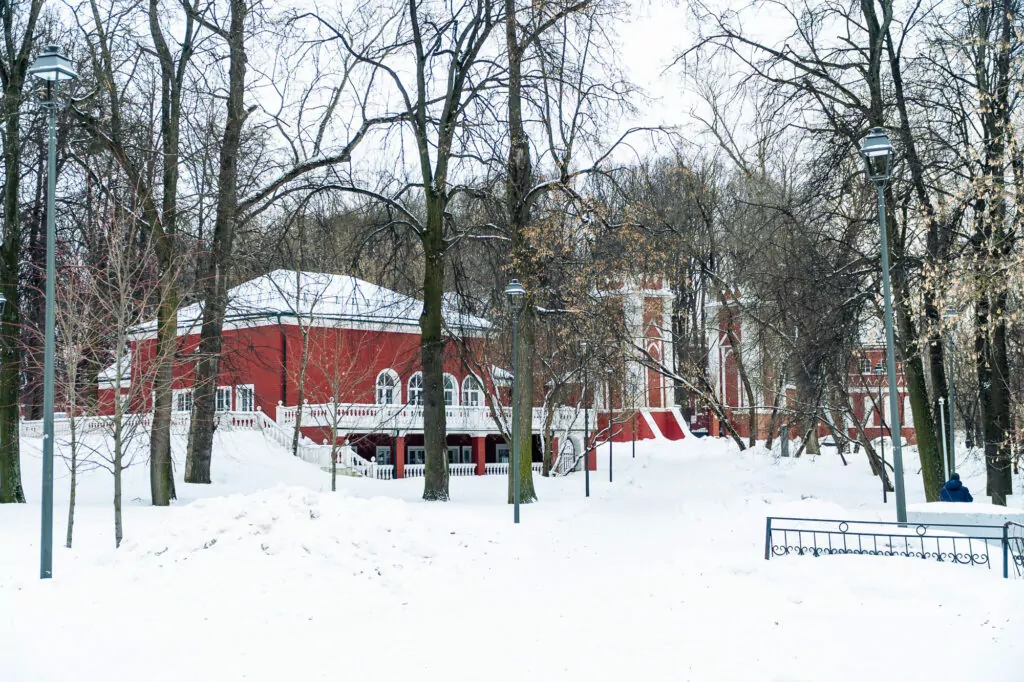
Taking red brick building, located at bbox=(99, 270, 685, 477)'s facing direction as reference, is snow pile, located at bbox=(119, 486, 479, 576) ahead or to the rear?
ahead

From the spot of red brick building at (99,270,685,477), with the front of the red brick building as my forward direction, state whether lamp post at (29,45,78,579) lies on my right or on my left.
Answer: on my right

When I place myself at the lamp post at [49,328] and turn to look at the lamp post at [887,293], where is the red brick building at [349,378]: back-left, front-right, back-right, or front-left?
front-left

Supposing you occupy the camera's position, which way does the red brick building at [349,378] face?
facing the viewer and to the right of the viewer

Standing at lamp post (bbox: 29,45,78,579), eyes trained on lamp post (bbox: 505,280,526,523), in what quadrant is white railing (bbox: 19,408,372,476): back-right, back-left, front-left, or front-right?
front-left

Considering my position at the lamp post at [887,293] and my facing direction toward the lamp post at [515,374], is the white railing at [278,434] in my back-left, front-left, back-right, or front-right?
front-right

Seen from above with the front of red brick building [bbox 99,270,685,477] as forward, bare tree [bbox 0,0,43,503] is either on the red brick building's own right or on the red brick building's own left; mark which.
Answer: on the red brick building's own right

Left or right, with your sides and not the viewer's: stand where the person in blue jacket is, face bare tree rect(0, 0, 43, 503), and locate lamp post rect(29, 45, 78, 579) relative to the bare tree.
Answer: left

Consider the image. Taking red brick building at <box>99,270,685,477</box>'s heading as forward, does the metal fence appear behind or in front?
in front

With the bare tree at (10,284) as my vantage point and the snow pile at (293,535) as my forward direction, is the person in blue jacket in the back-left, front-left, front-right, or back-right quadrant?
front-left

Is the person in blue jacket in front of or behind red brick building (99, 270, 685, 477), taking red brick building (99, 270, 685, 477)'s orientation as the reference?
in front
